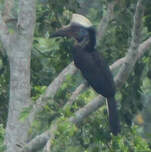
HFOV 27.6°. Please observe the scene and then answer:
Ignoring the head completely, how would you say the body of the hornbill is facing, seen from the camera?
to the viewer's left

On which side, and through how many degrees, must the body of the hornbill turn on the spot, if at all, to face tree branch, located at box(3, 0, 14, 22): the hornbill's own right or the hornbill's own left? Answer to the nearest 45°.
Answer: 0° — it already faces it

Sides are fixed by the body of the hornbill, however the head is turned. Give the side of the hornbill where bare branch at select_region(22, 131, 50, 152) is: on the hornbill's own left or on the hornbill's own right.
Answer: on the hornbill's own left
